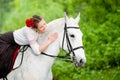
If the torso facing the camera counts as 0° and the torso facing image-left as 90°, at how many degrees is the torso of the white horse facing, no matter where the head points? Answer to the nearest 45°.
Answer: approximately 270°
